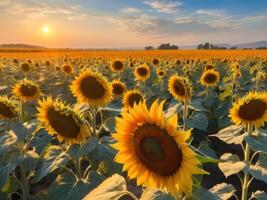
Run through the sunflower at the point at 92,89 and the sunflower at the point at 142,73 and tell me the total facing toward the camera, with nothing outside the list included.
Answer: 2

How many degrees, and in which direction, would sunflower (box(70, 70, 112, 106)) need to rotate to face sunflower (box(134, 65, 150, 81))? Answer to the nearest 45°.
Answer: approximately 180°

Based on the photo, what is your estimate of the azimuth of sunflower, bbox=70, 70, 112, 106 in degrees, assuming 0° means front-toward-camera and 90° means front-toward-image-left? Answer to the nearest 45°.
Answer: approximately 0°

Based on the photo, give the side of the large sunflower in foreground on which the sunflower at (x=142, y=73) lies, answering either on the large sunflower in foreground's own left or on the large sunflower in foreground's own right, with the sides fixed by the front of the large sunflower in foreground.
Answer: on the large sunflower in foreground's own right

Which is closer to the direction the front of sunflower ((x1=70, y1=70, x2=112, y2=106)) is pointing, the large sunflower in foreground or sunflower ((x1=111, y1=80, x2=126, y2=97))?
the large sunflower in foreground
